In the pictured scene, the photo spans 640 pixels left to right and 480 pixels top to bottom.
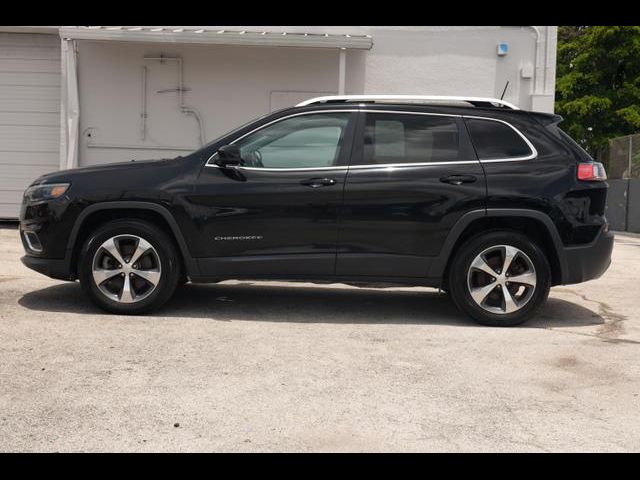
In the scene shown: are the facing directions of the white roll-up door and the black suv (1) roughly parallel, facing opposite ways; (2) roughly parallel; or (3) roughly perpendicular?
roughly perpendicular

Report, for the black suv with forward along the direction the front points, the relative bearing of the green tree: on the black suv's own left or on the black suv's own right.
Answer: on the black suv's own right

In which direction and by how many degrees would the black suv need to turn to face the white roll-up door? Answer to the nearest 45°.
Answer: approximately 45° to its right

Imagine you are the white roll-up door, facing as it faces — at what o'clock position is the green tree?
The green tree is roughly at 8 o'clock from the white roll-up door.

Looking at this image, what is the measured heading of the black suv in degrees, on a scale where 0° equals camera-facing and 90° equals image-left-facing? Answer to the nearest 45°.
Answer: approximately 90°

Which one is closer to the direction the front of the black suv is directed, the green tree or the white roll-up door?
the white roll-up door

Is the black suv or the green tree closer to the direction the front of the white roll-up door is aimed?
the black suv

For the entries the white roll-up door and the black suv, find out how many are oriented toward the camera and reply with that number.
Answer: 1

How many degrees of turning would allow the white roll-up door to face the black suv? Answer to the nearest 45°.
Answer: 0° — it already faces it
